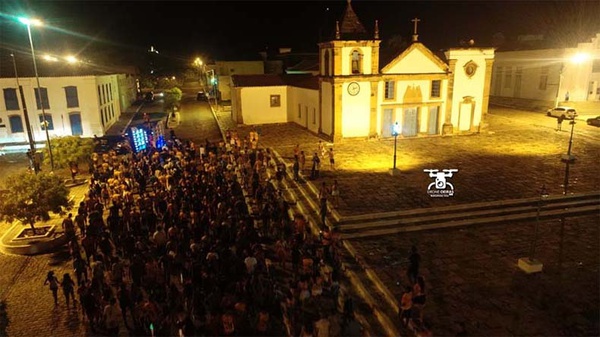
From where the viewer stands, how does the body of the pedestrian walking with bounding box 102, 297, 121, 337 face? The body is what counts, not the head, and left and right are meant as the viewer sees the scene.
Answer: facing away from the viewer

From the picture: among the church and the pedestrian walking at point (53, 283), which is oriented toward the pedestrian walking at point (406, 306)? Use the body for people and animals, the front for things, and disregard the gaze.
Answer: the church

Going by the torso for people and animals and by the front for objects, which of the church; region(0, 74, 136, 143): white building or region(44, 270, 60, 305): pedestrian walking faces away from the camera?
the pedestrian walking

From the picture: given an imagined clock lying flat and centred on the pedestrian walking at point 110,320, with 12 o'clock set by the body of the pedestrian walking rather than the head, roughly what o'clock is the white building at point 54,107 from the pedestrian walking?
The white building is roughly at 12 o'clock from the pedestrian walking.

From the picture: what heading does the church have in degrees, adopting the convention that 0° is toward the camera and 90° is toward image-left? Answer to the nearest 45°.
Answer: approximately 0°

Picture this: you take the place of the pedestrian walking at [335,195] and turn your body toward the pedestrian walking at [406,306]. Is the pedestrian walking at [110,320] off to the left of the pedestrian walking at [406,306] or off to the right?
right

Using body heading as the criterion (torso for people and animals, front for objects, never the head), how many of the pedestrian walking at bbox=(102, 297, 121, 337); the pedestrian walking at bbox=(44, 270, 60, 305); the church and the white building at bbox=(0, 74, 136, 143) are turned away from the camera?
2

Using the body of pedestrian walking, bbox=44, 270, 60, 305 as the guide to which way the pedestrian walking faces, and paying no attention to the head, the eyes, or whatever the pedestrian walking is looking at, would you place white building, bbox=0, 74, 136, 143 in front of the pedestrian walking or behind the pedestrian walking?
in front

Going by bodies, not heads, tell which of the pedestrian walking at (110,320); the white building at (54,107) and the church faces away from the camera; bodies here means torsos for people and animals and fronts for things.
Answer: the pedestrian walking

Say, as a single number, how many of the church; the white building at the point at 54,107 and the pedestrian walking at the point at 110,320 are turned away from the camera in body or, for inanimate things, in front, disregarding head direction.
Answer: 1

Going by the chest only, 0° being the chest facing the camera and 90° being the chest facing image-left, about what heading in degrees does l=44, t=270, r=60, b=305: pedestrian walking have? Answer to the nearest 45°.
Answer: approximately 180°

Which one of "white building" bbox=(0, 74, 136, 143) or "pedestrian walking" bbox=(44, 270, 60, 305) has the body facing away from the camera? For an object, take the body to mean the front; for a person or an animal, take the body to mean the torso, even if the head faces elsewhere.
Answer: the pedestrian walking
